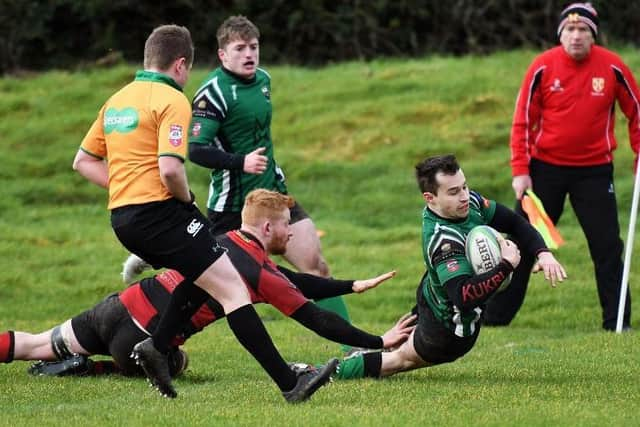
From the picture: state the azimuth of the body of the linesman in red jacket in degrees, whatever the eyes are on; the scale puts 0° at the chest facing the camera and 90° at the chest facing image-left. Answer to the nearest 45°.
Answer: approximately 0°
